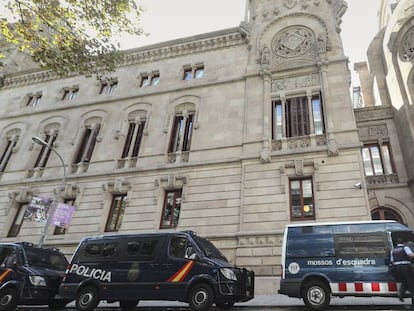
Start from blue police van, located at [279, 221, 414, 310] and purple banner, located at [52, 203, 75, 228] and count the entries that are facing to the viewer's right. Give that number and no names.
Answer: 1

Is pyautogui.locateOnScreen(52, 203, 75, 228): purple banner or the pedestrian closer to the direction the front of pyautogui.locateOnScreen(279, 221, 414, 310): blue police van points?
the pedestrian

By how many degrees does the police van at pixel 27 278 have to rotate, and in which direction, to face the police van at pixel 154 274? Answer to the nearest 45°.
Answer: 0° — it already faces it

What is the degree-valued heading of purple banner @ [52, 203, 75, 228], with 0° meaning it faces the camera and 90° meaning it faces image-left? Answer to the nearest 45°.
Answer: approximately 0°

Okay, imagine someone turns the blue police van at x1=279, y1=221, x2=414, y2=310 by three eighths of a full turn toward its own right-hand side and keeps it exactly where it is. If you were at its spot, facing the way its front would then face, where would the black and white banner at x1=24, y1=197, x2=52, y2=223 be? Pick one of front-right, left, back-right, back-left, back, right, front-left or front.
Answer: front-right

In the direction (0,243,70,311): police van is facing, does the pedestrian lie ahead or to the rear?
ahead

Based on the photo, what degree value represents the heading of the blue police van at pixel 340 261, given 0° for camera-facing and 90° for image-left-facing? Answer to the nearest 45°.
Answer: approximately 270°

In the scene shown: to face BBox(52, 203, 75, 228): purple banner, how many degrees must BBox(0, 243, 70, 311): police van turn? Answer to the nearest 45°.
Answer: approximately 135° to its left

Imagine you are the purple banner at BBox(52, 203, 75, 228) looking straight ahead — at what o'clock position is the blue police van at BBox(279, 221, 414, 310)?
The blue police van is roughly at 11 o'clock from the purple banner.

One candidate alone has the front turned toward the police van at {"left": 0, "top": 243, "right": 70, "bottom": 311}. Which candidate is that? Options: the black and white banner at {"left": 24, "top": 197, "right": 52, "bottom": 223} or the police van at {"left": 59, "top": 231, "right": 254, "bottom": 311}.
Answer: the black and white banner

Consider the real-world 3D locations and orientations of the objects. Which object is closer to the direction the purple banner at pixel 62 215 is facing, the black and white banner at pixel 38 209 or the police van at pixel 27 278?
the police van

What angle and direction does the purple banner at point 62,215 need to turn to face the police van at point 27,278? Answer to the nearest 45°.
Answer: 0° — it already faces it

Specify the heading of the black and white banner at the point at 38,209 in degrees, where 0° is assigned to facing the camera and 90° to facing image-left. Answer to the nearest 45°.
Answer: approximately 0°

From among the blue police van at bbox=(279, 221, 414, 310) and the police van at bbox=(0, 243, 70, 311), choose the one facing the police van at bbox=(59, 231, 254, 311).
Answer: the police van at bbox=(0, 243, 70, 311)

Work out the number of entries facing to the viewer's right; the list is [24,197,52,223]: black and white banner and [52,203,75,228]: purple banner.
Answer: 0
